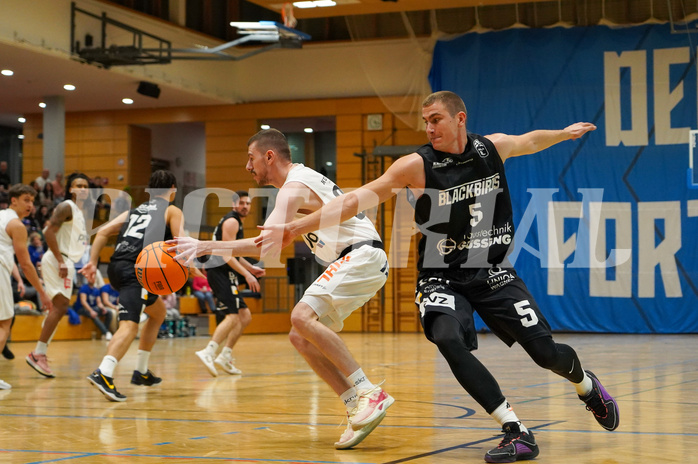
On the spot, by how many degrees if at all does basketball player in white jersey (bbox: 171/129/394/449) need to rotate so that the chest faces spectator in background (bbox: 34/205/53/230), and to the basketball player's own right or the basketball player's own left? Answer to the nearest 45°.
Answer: approximately 90° to the basketball player's own right

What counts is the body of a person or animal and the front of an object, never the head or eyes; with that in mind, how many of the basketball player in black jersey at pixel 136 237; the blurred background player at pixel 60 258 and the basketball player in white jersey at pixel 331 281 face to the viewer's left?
1

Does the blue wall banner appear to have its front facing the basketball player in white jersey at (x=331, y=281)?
yes

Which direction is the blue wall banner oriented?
toward the camera

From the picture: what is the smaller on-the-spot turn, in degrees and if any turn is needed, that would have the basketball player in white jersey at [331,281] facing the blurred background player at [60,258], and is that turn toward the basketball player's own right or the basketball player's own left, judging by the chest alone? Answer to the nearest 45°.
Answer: approximately 45° to the basketball player's own right

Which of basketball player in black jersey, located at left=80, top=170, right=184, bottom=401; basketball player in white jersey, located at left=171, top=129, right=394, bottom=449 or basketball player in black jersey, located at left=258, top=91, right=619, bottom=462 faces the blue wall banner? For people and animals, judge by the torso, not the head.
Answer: basketball player in black jersey, located at left=80, top=170, right=184, bottom=401

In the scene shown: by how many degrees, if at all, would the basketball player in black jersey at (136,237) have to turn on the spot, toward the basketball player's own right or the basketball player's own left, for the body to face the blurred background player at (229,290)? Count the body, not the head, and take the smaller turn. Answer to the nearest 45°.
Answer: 0° — they already face them

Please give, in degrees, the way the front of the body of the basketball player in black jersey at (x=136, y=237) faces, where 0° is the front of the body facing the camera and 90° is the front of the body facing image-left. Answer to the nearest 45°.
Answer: approximately 225°

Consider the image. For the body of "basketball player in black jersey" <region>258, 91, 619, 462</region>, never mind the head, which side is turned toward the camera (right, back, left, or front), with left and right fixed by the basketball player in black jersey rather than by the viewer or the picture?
front

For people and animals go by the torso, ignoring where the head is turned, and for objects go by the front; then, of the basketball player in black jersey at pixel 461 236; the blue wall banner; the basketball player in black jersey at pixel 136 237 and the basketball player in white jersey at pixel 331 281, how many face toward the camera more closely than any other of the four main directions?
2

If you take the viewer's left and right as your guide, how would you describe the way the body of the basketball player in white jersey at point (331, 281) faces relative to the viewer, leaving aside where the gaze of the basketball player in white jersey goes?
facing to the left of the viewer

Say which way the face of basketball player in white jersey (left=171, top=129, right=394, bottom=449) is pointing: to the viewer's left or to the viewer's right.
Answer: to the viewer's left

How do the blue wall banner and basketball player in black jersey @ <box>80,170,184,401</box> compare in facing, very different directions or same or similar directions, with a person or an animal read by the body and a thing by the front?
very different directions

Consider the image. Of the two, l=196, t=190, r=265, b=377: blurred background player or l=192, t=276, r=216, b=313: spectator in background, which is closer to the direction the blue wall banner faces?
the blurred background player

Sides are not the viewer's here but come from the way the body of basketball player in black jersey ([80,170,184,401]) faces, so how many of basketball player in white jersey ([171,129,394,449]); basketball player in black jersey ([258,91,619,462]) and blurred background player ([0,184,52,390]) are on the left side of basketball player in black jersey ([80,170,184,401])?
1

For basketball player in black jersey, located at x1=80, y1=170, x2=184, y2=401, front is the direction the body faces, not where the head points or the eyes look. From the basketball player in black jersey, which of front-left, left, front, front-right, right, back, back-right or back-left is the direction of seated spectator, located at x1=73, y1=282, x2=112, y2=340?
front-left

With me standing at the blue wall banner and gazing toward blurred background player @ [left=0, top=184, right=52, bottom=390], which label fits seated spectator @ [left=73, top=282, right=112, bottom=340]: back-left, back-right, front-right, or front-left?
front-right
